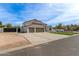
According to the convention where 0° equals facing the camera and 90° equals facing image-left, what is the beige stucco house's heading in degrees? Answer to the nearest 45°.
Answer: approximately 0°
